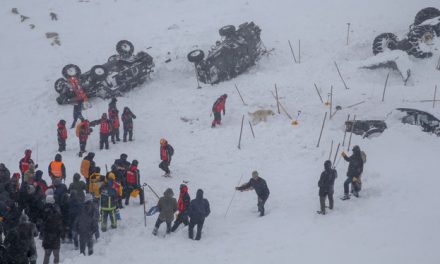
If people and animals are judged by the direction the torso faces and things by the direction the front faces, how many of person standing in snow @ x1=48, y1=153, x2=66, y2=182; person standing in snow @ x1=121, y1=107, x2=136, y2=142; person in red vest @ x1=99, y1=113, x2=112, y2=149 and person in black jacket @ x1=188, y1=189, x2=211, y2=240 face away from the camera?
4

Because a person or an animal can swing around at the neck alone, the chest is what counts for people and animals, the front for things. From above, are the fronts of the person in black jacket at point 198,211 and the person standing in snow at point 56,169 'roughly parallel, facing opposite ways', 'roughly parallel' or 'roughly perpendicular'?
roughly parallel

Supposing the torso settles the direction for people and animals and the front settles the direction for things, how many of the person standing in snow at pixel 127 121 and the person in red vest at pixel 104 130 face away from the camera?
2

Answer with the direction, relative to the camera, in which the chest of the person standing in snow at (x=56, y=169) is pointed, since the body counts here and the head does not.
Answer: away from the camera

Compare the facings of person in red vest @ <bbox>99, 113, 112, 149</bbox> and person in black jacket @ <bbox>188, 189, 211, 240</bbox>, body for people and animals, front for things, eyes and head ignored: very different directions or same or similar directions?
same or similar directions

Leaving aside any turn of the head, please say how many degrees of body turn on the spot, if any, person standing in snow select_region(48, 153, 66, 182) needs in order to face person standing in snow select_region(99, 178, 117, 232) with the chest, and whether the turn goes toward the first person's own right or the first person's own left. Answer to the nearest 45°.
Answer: approximately 135° to the first person's own right

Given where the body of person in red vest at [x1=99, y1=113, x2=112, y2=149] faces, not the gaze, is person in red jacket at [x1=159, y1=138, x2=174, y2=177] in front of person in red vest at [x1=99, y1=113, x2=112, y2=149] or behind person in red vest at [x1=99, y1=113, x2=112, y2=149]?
behind

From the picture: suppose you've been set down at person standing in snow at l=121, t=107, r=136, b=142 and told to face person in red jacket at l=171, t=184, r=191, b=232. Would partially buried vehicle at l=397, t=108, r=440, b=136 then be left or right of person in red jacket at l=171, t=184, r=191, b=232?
left

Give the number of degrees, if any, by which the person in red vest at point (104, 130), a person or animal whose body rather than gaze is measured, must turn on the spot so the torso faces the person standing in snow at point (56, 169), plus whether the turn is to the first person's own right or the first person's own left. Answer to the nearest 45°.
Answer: approximately 180°

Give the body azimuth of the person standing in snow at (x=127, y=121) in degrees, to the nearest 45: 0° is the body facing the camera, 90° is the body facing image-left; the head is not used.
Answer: approximately 180°

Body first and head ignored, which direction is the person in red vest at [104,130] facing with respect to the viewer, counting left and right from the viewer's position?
facing away from the viewer

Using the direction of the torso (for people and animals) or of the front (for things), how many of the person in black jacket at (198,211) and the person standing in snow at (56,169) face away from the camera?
2

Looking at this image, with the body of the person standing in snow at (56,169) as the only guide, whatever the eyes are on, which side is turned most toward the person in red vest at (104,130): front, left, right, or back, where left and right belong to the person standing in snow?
front

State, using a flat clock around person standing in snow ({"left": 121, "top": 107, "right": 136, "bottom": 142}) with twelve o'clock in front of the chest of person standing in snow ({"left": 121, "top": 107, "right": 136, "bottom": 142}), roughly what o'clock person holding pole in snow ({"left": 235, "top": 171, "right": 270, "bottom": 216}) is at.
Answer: person holding pole in snow ({"left": 235, "top": 171, "right": 270, "bottom": 216}) is roughly at 11 o'clock from person standing in snow ({"left": 121, "top": 107, "right": 136, "bottom": 142}).

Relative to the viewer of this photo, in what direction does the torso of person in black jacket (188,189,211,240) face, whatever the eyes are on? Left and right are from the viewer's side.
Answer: facing away from the viewer

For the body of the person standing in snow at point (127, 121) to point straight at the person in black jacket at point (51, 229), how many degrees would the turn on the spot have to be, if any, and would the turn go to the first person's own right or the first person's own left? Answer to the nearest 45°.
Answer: approximately 180°
